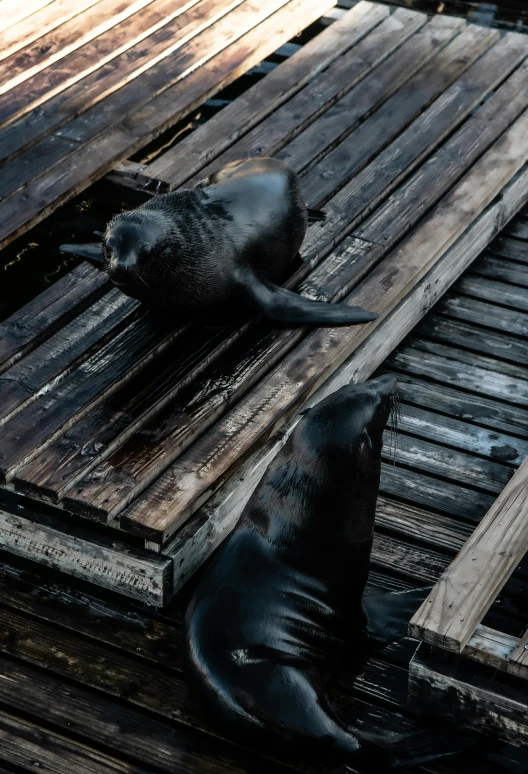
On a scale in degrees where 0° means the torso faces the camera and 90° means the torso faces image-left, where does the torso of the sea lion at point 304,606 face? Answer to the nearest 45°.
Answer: approximately 225°

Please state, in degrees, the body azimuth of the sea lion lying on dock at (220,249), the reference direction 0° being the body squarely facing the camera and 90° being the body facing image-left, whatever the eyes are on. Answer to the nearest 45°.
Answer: approximately 45°
